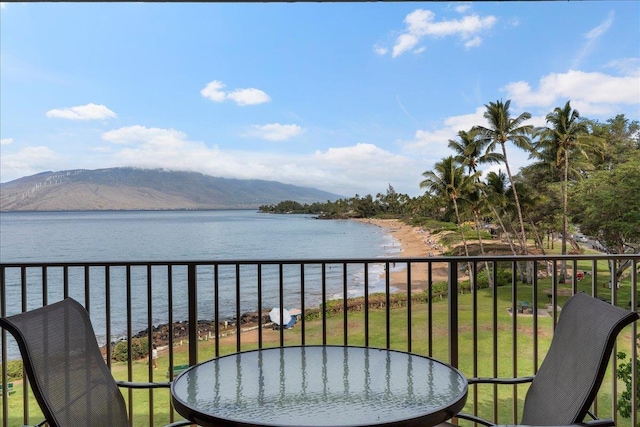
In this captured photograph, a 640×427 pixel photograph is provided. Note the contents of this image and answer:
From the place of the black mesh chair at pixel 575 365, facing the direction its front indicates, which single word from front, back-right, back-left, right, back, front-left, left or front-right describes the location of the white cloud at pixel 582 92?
back-right

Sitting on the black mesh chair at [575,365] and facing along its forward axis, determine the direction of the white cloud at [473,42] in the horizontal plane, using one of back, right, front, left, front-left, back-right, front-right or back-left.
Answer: back-right

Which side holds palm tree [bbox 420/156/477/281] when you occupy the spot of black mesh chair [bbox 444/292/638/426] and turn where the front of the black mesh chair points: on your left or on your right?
on your right

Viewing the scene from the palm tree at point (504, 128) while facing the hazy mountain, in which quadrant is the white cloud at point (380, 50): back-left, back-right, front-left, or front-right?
front-right

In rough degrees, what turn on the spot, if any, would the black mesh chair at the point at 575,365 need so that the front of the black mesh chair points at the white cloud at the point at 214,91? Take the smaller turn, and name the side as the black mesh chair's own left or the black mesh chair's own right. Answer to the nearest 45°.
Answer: approximately 90° to the black mesh chair's own right

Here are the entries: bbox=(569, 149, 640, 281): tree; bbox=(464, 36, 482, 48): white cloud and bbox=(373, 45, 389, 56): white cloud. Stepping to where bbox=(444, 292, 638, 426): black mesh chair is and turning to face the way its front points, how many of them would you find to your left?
0

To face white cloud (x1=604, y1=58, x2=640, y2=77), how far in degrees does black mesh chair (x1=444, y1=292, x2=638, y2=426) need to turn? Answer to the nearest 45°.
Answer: approximately 135° to its right

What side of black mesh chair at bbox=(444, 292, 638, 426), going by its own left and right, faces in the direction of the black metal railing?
right

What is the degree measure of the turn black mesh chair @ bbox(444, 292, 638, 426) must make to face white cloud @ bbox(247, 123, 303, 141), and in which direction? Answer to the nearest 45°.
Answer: approximately 90° to its right

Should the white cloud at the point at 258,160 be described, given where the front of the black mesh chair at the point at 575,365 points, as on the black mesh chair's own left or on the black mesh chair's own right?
on the black mesh chair's own right

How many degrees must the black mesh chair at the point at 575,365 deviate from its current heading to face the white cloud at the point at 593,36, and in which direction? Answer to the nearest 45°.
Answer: approximately 135° to its right

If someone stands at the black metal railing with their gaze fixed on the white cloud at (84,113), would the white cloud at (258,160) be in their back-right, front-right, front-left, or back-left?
front-right
